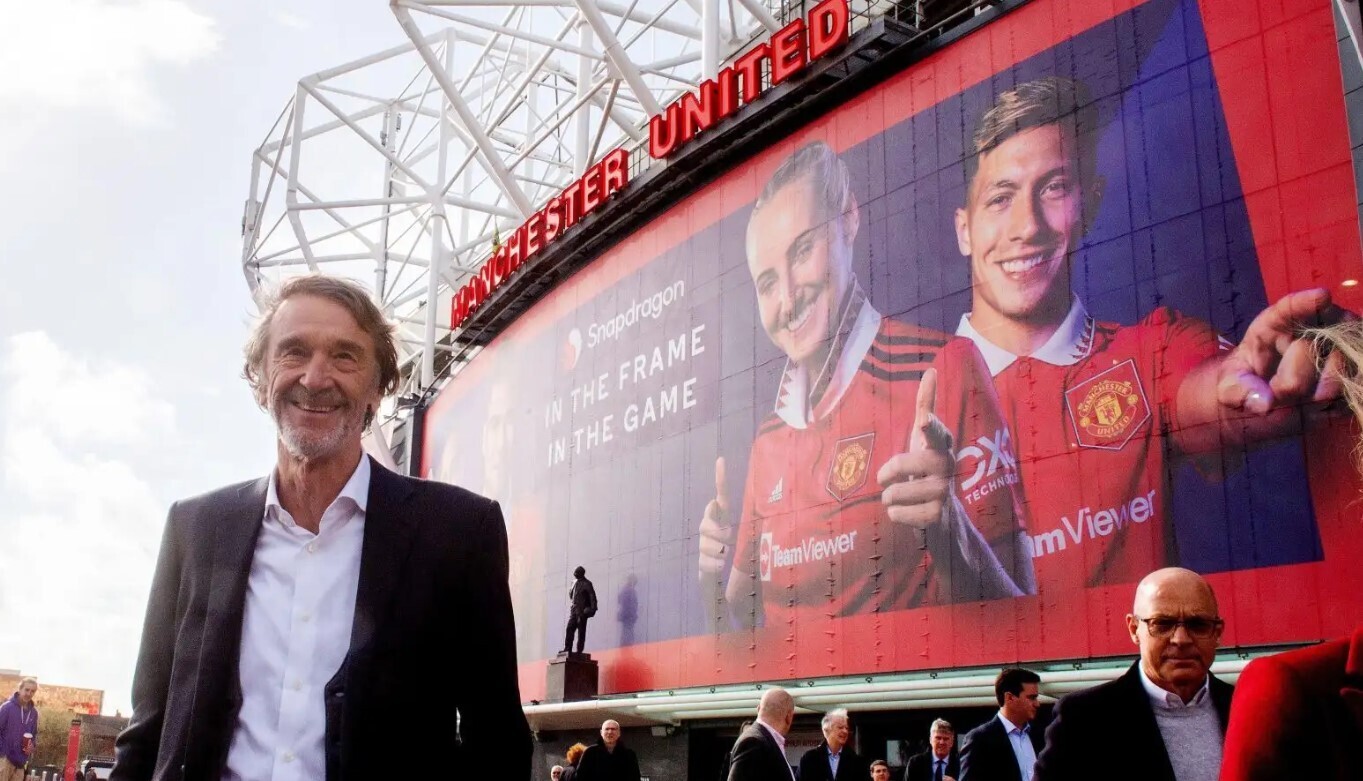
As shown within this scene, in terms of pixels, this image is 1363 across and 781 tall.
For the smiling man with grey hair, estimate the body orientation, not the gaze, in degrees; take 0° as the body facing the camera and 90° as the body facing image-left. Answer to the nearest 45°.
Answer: approximately 0°

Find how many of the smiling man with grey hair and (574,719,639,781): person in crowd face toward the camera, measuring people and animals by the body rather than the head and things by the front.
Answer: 2

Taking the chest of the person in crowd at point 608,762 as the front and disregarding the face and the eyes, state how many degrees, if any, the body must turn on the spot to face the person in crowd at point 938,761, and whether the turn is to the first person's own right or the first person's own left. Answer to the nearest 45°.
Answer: approximately 45° to the first person's own left

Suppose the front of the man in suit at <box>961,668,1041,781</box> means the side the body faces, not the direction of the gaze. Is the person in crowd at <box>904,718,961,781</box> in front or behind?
behind

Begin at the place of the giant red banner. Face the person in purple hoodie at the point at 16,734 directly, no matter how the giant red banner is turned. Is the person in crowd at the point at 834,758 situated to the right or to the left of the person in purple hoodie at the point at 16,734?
left

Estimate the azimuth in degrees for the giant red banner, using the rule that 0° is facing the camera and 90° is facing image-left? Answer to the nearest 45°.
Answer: approximately 45°
